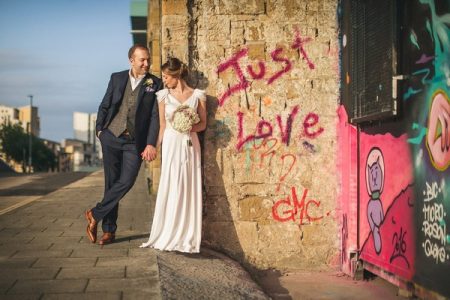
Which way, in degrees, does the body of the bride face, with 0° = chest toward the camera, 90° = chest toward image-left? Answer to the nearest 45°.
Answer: approximately 0°

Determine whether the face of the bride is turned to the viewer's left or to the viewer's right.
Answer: to the viewer's left

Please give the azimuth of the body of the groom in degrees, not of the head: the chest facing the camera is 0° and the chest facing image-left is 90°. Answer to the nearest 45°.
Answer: approximately 0°

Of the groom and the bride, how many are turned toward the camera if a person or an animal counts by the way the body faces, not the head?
2
